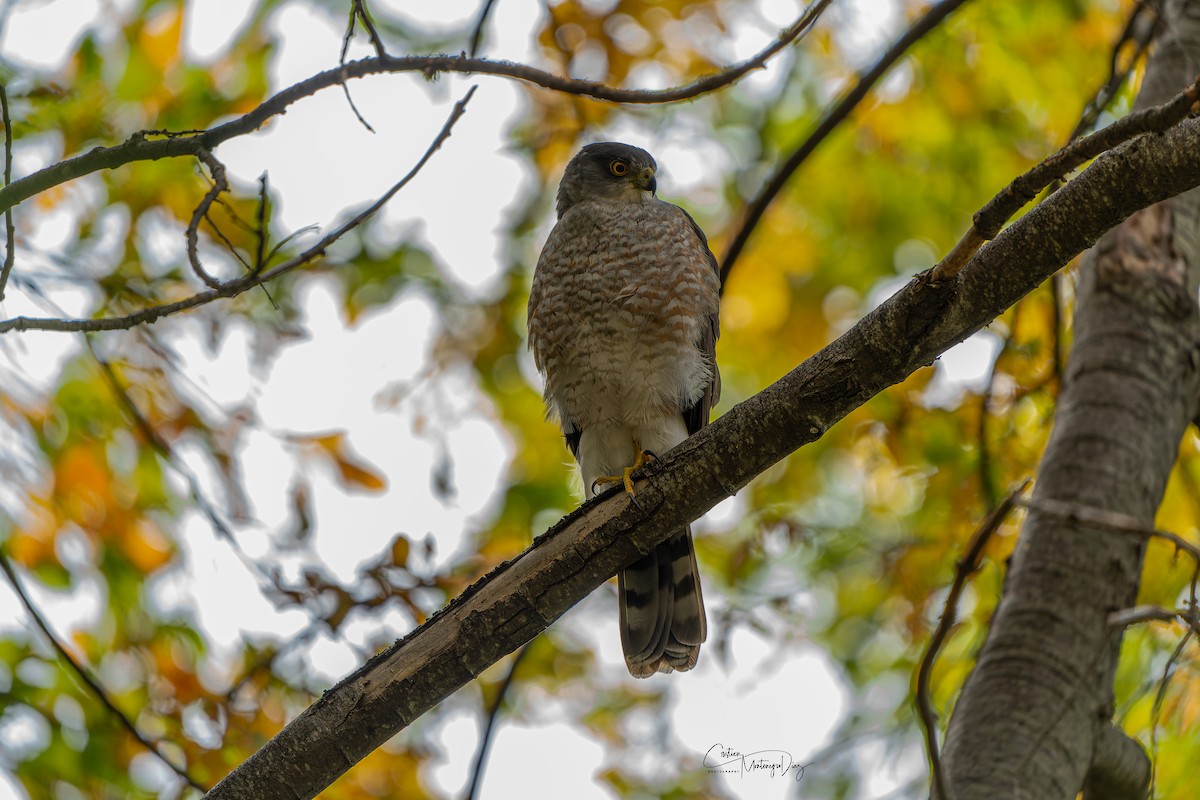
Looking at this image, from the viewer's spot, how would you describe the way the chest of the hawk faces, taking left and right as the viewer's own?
facing the viewer

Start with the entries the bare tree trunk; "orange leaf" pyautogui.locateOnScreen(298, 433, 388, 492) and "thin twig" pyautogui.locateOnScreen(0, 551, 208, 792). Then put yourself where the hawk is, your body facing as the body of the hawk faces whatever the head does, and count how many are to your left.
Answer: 1

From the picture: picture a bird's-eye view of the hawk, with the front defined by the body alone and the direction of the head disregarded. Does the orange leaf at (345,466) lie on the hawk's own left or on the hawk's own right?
on the hawk's own right

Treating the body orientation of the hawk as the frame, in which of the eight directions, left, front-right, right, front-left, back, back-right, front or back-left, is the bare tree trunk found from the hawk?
left
